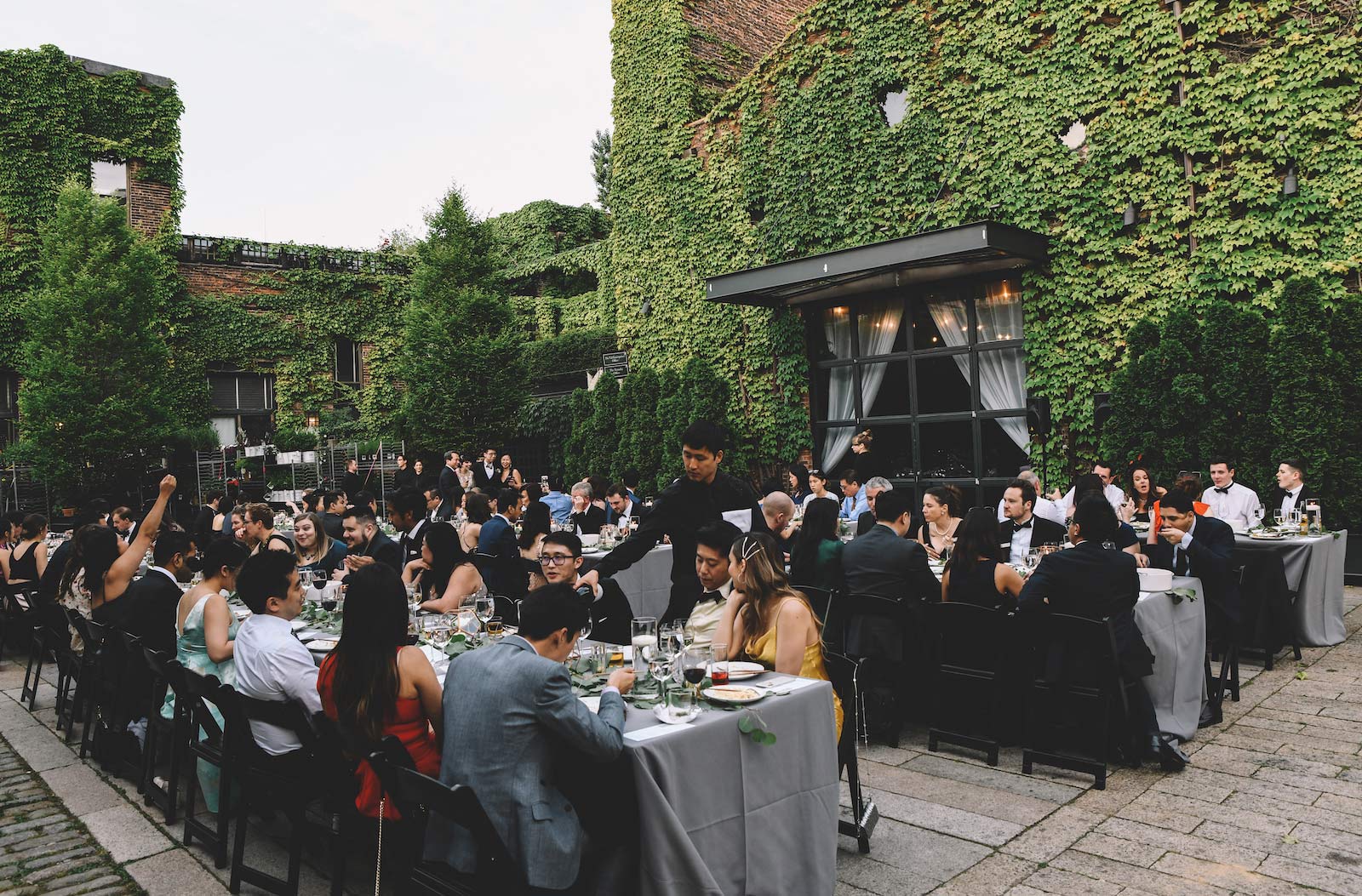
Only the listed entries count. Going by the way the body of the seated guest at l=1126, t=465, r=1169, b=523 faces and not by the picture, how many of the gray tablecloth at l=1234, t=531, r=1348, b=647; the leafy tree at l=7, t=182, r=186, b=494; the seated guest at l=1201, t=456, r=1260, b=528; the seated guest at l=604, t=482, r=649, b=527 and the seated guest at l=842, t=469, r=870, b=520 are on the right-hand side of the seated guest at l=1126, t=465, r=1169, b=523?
3

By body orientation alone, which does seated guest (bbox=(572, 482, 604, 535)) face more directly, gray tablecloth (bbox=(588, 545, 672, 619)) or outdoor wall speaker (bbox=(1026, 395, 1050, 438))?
the gray tablecloth

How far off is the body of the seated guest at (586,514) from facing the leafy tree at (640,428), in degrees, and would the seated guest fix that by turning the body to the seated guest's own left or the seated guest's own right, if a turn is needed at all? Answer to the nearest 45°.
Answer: approximately 135° to the seated guest's own right

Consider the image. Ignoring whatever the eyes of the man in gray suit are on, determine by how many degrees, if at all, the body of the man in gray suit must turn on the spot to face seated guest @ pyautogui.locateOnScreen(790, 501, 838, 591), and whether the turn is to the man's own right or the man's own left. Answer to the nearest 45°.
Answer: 0° — they already face them

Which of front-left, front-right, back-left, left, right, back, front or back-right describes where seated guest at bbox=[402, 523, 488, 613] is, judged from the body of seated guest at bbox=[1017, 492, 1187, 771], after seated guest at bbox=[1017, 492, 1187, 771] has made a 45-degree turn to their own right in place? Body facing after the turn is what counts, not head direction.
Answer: back-left

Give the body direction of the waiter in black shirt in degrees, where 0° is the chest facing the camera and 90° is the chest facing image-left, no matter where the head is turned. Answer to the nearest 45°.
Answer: approximately 45°

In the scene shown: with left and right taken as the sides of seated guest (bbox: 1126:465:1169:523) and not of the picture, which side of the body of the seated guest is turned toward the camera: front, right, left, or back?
front

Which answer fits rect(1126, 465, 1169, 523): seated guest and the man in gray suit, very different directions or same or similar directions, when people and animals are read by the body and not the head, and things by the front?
very different directions

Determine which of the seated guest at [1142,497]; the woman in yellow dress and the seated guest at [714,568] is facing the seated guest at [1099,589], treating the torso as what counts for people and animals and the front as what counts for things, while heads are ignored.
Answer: the seated guest at [1142,497]

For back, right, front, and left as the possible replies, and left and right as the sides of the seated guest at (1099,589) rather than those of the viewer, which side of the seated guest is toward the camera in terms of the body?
back

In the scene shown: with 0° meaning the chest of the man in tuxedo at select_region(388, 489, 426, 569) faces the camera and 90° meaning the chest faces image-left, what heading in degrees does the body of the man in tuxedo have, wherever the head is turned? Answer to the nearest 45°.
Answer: approximately 45°

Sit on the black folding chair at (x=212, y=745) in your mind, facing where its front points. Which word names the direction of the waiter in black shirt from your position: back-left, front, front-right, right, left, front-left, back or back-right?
front-right

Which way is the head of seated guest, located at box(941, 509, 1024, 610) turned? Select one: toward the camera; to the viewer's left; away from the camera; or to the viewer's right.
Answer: away from the camera

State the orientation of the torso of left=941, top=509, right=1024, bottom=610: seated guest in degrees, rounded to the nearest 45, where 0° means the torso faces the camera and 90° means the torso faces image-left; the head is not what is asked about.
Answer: approximately 180°

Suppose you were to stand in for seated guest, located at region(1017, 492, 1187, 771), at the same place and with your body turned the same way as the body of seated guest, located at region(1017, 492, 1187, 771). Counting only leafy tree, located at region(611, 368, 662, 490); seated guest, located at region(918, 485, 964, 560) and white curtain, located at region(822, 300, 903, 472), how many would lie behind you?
0

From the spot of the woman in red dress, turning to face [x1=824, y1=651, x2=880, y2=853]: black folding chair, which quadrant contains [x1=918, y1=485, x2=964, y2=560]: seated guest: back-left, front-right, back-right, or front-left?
front-left

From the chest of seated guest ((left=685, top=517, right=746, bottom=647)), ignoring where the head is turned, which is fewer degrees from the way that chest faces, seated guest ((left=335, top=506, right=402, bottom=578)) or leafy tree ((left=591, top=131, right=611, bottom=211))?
the seated guest
